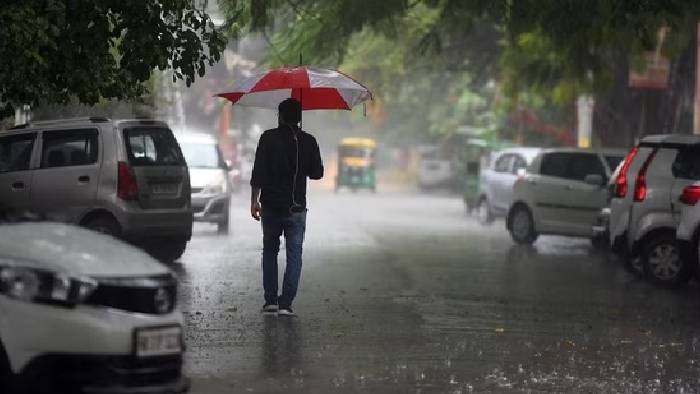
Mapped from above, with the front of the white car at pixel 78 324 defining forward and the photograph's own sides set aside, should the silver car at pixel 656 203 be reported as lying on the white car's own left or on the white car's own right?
on the white car's own left

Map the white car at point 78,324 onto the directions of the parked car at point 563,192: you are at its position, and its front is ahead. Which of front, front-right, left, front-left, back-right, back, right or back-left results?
front-right

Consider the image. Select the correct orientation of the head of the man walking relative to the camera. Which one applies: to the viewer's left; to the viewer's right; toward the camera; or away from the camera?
away from the camera

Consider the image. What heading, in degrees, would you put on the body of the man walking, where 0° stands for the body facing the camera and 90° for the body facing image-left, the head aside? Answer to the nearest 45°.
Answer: approximately 180°

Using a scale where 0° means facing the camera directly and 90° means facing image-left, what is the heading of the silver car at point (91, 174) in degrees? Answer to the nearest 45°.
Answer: approximately 135°

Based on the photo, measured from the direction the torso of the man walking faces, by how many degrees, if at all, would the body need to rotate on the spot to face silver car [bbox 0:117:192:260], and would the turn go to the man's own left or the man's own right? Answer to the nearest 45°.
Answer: approximately 45° to the man's own left
